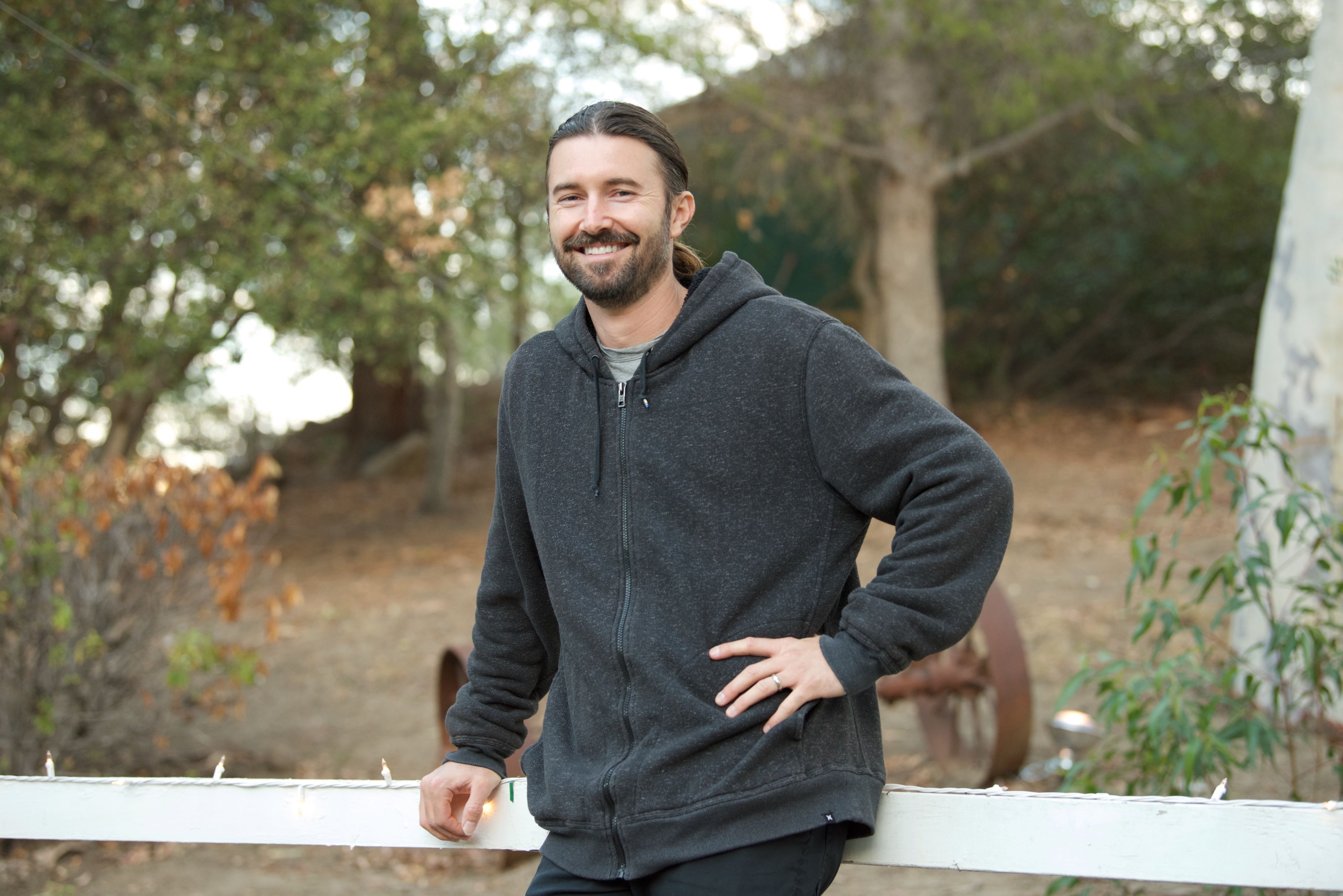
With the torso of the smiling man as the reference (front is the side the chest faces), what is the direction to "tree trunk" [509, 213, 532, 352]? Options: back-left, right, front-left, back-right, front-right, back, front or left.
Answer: back-right

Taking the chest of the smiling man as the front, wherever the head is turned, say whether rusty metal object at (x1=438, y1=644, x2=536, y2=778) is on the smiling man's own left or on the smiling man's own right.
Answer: on the smiling man's own right

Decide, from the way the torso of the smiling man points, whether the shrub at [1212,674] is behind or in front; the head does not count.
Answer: behind

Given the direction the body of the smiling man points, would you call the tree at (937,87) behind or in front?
behind

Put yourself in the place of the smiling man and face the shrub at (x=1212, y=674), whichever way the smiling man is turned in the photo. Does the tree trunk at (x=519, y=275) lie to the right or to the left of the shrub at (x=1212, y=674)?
left

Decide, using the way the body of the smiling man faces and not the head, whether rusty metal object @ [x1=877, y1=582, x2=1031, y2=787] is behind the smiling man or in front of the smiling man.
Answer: behind

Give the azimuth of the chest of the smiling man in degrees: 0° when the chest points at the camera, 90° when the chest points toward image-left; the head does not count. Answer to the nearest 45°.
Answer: approximately 45°

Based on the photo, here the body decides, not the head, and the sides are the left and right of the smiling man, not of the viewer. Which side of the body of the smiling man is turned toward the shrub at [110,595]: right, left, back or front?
right

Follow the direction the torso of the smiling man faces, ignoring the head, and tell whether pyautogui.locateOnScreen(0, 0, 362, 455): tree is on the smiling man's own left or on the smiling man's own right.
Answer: on the smiling man's own right
